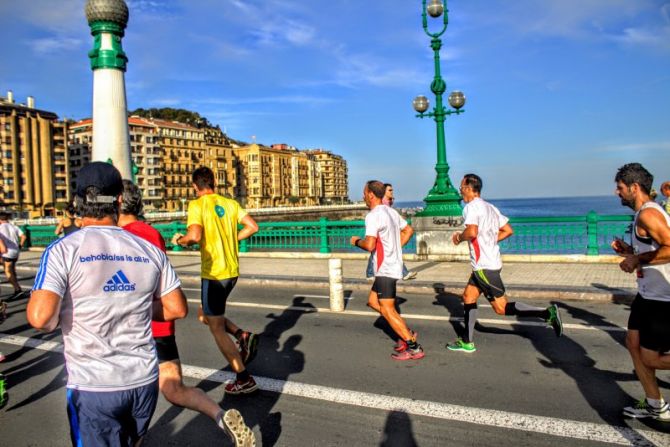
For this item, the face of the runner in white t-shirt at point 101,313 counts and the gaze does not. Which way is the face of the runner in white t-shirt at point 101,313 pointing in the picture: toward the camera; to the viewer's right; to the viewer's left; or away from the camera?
away from the camera

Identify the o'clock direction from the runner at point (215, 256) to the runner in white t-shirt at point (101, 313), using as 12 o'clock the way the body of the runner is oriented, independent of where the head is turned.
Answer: The runner in white t-shirt is roughly at 8 o'clock from the runner.

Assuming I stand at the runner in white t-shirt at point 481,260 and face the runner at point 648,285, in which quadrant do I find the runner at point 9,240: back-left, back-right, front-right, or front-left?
back-right

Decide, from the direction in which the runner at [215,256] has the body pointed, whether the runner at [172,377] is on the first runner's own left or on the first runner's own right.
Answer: on the first runner's own left

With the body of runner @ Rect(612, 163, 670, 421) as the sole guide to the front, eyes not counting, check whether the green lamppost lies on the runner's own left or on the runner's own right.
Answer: on the runner's own right

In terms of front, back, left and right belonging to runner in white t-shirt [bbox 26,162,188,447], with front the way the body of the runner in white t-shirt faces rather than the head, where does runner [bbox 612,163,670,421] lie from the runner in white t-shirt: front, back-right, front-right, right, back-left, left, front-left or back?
right

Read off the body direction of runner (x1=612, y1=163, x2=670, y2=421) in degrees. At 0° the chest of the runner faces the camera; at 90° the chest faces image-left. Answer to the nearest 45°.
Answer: approximately 90°

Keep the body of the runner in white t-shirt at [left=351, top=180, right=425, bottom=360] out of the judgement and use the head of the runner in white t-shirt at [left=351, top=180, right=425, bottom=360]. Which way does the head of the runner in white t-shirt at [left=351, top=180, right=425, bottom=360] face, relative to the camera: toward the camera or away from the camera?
away from the camera

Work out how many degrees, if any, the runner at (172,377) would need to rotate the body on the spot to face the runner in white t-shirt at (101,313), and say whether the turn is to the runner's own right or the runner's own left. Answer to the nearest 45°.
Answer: approximately 135° to the runner's own left

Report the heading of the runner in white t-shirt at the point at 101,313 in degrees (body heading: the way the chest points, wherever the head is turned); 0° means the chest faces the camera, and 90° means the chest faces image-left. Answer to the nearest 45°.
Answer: approximately 180°

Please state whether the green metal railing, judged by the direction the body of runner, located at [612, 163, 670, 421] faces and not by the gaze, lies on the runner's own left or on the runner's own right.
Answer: on the runner's own right
